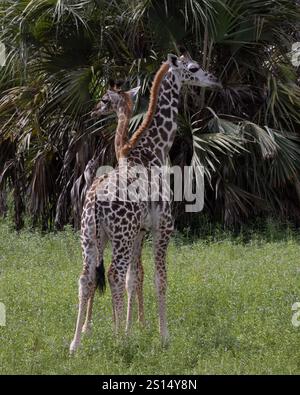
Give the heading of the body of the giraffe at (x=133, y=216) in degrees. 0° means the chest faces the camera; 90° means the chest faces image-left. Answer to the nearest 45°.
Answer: approximately 225°
